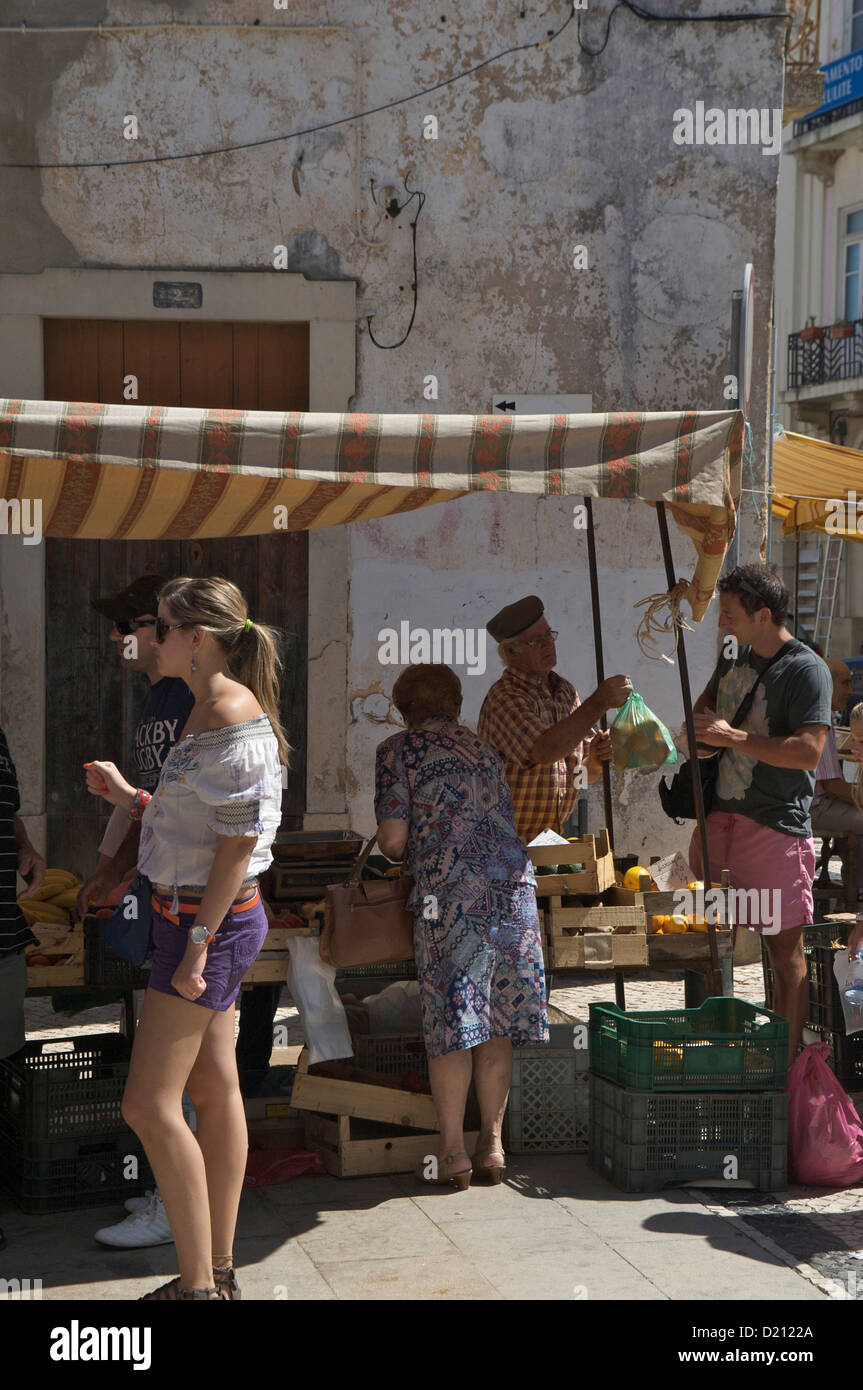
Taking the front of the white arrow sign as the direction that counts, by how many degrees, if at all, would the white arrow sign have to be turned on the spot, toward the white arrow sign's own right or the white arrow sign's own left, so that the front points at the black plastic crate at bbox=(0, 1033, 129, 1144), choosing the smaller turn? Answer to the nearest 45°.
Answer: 0° — it already faces it

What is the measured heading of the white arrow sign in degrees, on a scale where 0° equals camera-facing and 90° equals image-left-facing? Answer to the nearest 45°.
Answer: approximately 0°

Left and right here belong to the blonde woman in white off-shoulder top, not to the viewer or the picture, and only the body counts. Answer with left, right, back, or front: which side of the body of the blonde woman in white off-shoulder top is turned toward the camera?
left

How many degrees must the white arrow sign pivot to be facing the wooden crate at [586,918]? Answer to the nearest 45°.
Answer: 0° — it already faces it

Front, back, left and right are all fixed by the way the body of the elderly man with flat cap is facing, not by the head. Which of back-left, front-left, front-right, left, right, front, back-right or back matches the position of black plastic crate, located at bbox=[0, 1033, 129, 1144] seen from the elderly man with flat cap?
right

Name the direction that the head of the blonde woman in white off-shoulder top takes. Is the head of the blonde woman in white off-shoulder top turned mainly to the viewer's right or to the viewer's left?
to the viewer's left

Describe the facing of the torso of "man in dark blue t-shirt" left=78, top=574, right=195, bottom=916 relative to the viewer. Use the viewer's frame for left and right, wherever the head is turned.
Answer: facing the viewer and to the left of the viewer

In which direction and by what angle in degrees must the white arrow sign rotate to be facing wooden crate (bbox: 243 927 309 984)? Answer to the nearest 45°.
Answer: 0° — it already faces it

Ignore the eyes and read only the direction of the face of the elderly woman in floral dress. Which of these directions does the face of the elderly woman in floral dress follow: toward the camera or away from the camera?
away from the camera
